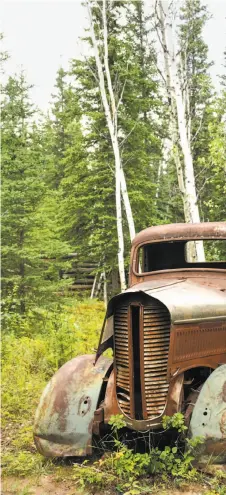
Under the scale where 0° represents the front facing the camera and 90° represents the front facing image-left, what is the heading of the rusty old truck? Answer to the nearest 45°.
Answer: approximately 45°

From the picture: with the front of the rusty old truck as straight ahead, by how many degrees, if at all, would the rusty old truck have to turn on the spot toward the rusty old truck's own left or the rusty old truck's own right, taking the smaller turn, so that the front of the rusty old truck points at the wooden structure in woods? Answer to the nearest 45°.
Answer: approximately 135° to the rusty old truck's own right

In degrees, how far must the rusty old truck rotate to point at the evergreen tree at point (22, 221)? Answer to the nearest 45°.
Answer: approximately 135° to its right

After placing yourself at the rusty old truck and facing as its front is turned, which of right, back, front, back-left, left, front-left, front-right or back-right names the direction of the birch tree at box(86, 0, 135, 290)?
back-right

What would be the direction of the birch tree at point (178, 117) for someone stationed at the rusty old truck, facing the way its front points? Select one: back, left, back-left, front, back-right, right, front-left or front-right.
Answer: back-right
